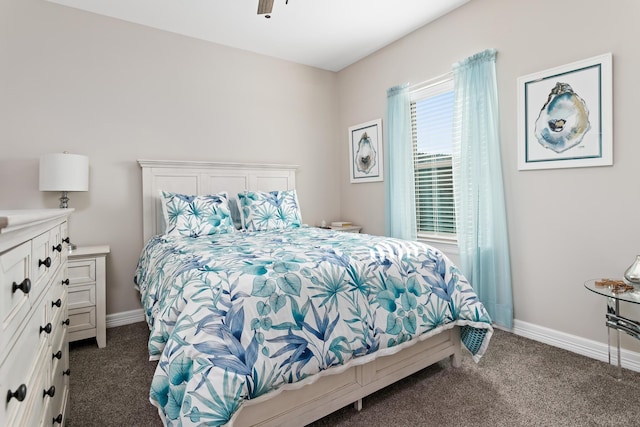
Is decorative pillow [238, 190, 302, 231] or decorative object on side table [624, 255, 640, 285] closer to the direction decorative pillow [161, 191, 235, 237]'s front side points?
the decorative object on side table

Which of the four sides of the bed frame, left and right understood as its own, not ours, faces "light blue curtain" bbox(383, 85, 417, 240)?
left

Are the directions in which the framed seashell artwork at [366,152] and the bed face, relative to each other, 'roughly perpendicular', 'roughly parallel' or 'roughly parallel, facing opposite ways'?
roughly perpendicular

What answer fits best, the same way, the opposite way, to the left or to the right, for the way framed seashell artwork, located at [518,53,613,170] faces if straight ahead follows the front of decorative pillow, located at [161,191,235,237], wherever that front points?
to the right

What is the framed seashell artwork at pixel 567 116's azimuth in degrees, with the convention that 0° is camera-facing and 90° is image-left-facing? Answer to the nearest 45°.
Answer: approximately 45°

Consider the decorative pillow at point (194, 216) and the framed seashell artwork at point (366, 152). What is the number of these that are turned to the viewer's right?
0

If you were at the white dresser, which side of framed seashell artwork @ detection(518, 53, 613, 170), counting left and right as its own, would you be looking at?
front

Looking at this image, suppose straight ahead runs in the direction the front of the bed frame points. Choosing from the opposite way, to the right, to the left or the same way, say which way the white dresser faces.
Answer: to the left

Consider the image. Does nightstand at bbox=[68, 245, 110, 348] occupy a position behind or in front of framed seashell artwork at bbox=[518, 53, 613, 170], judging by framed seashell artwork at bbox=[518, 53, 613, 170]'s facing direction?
in front

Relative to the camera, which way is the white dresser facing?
to the viewer's right

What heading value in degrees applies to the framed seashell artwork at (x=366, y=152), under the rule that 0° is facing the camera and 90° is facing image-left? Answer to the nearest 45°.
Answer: approximately 45°

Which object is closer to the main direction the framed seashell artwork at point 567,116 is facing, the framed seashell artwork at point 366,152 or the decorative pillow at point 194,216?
the decorative pillow

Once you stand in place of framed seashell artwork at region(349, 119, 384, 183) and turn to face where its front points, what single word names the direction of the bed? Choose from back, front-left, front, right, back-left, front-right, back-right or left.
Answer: front-left

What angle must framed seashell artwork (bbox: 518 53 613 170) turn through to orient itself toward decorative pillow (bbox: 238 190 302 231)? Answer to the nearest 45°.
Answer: approximately 45° to its right

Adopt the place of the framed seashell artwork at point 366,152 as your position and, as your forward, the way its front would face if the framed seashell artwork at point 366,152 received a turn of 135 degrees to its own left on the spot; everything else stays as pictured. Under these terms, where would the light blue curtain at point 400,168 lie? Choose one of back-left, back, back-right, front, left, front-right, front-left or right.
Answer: front-right
